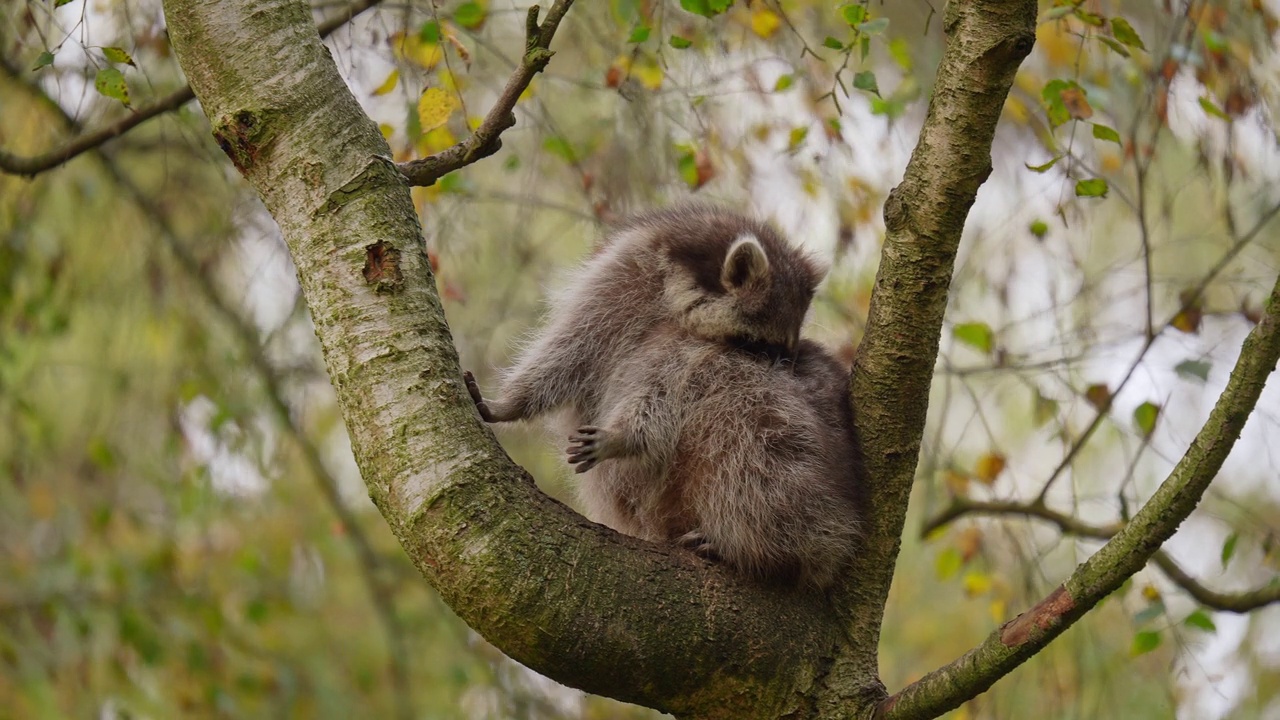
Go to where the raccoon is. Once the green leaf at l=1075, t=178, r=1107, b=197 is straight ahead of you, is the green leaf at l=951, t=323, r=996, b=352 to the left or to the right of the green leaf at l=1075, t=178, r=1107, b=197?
left

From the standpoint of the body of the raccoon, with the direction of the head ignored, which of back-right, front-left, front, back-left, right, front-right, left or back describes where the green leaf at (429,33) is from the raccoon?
front

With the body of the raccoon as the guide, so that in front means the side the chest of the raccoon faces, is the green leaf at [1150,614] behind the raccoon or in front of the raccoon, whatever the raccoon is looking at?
behind

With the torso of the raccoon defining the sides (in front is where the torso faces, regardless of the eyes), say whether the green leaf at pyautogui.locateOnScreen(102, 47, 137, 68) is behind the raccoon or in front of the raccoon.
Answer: in front

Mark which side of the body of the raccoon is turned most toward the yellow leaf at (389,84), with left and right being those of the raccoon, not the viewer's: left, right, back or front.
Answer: front
